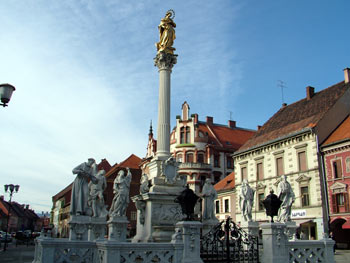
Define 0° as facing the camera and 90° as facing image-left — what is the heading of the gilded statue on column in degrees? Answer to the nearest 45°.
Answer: approximately 45°

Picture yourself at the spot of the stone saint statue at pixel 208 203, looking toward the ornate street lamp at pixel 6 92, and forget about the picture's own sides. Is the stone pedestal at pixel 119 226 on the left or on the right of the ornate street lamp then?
right
